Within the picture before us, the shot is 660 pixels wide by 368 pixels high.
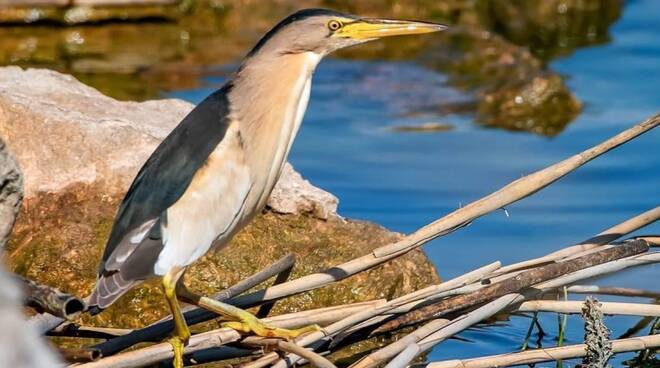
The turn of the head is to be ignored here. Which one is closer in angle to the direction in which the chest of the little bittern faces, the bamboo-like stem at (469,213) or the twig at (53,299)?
the bamboo-like stem

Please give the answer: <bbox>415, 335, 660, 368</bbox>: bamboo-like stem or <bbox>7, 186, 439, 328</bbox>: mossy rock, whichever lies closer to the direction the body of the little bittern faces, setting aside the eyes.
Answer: the bamboo-like stem

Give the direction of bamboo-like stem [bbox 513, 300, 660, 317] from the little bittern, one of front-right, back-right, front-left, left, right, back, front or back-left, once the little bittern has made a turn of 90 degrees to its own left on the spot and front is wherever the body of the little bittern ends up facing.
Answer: right

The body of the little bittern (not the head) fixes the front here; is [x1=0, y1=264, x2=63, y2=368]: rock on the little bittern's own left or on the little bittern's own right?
on the little bittern's own right

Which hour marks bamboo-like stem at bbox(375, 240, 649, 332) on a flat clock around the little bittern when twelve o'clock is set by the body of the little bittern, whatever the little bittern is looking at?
The bamboo-like stem is roughly at 12 o'clock from the little bittern.

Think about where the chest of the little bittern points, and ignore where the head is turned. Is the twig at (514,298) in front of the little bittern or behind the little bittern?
in front

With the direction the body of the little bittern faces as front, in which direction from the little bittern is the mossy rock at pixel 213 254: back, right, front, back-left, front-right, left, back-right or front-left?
left

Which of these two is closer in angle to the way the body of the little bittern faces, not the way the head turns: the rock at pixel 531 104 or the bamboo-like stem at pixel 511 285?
the bamboo-like stem

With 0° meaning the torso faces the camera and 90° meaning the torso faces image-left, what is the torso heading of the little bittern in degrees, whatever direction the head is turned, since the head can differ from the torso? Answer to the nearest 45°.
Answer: approximately 270°
